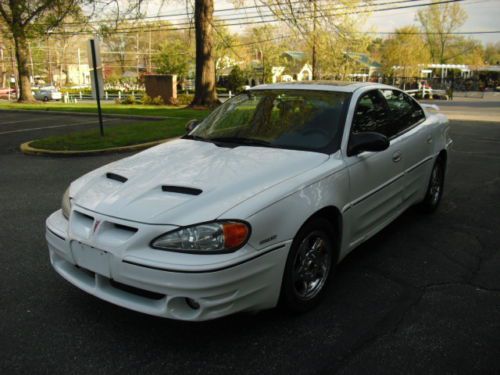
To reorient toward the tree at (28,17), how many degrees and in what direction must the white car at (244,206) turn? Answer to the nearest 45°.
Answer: approximately 90° to its right

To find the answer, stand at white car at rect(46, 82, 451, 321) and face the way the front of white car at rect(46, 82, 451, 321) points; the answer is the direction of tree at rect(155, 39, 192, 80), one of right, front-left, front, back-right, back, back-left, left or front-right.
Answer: back-right

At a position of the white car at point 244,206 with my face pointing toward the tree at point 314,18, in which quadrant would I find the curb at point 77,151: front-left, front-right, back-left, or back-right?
front-left

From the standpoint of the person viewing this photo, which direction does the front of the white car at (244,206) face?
facing the viewer and to the left of the viewer

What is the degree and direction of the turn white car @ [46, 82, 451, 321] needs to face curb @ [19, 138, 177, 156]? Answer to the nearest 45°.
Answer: approximately 90° to its right

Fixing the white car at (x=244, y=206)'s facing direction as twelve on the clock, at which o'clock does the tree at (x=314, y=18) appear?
The tree is roughly at 5 o'clock from the white car.

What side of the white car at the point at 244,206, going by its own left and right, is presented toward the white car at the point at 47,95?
right
